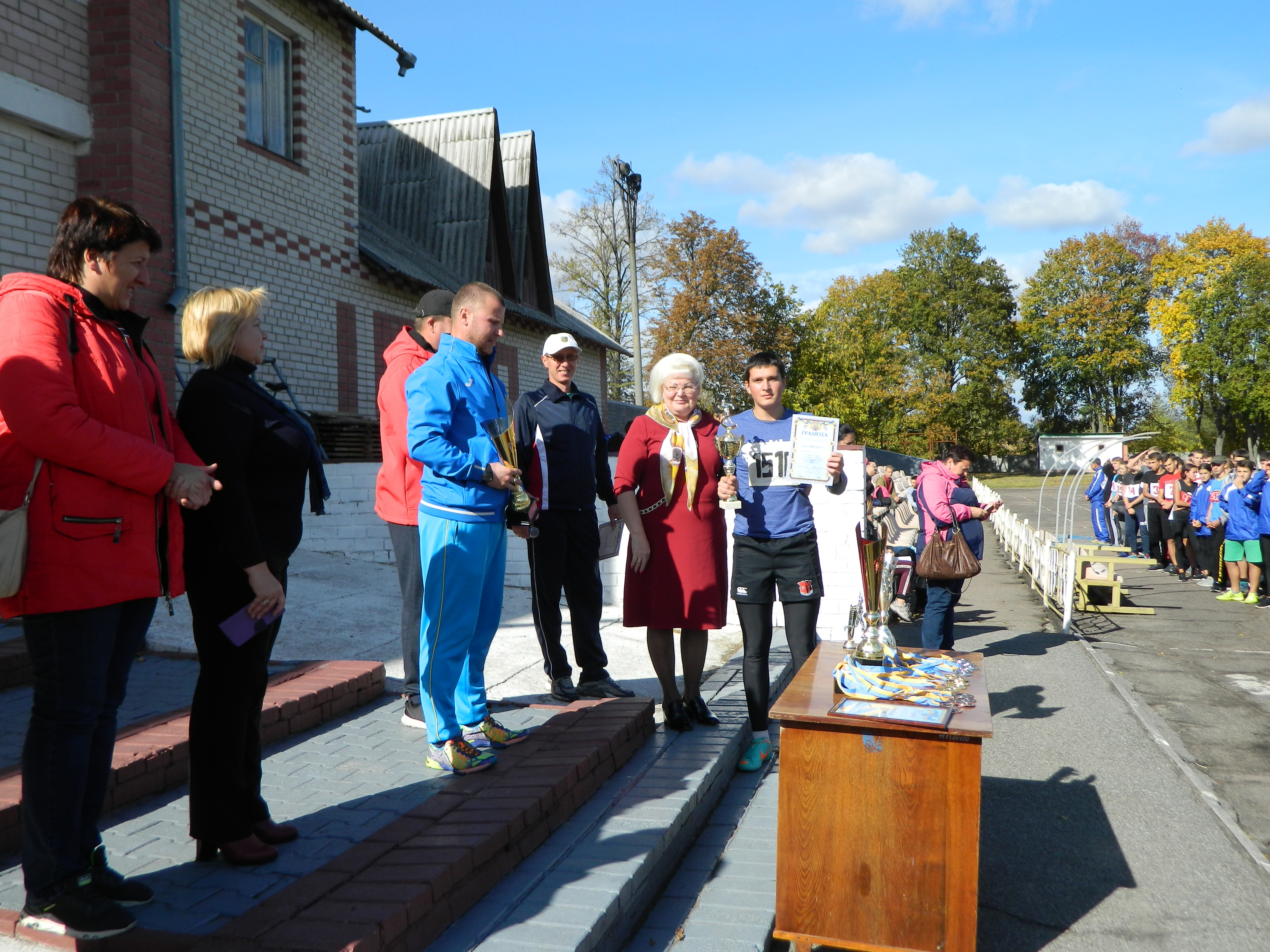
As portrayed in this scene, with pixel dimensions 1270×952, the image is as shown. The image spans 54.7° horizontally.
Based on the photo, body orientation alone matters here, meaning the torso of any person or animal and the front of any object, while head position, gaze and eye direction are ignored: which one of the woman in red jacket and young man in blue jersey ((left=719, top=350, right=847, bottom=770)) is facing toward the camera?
the young man in blue jersey

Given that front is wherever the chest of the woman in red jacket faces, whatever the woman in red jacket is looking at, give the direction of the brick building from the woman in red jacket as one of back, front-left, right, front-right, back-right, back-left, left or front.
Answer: left

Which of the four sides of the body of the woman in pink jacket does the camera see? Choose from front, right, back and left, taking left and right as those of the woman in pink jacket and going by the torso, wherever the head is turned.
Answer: right

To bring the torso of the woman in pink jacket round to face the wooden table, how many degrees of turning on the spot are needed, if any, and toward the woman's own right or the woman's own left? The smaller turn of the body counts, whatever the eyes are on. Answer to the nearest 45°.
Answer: approximately 90° to the woman's own right

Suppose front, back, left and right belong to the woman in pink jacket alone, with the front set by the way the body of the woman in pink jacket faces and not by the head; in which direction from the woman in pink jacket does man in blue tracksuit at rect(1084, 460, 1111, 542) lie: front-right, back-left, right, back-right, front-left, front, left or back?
left

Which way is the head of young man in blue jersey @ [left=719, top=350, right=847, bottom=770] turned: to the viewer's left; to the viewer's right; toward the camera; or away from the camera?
toward the camera

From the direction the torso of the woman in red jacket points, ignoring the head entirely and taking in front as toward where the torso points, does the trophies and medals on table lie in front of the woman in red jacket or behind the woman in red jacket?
in front

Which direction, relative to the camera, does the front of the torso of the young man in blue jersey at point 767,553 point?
toward the camera

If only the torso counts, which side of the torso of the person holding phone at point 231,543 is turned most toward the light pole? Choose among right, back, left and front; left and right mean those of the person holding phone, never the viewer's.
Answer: left

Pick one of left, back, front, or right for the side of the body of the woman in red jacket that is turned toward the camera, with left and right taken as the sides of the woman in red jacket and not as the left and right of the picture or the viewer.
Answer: right

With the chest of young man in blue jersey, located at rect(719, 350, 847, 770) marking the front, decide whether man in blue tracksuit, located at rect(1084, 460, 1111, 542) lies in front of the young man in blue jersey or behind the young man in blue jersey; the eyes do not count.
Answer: behind

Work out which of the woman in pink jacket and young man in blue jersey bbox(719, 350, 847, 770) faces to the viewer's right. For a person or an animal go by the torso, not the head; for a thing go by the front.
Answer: the woman in pink jacket

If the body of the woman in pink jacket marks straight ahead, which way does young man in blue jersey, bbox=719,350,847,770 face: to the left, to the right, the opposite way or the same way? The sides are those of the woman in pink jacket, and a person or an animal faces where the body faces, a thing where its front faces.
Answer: to the right

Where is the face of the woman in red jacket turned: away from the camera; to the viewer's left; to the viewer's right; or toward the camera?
to the viewer's right

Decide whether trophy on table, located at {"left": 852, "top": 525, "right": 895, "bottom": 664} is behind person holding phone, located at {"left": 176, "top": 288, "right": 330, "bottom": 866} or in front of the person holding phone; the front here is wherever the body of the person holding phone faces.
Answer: in front

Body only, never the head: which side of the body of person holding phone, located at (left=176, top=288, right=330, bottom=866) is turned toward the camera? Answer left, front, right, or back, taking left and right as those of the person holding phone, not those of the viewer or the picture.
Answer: right
